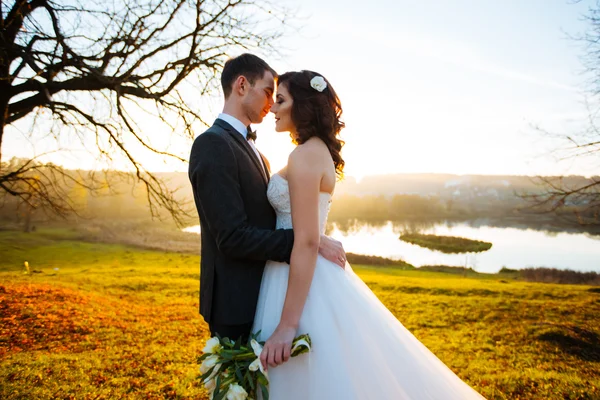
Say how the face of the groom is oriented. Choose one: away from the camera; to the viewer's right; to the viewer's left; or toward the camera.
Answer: to the viewer's right

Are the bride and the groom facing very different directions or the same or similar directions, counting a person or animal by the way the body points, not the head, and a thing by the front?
very different directions

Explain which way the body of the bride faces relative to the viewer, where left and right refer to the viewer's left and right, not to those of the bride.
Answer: facing to the left of the viewer

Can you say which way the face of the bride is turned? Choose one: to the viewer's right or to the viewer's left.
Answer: to the viewer's left

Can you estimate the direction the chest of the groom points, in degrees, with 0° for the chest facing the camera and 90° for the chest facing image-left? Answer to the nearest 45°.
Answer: approximately 270°

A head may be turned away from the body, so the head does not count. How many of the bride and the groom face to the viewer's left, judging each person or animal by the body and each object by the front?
1
